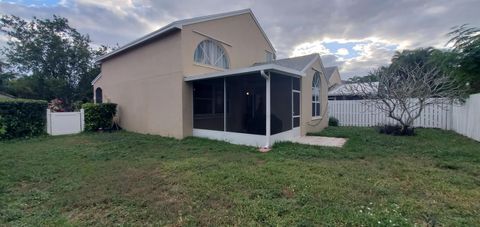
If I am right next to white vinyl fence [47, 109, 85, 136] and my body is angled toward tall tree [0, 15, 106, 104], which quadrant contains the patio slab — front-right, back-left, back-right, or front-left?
back-right

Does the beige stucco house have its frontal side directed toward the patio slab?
no

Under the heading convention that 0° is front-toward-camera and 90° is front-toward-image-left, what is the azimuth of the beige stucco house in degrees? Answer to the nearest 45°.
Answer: approximately 135°

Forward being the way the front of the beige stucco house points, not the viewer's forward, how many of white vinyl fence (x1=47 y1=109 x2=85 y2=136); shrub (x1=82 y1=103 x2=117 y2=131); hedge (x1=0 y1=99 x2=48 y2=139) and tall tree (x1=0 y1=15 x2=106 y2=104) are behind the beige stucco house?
0

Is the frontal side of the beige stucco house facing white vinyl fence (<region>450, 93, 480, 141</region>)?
no

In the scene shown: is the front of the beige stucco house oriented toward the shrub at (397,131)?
no

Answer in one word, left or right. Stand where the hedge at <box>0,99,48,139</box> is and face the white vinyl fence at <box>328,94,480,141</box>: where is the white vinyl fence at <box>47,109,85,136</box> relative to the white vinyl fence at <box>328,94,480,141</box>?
left

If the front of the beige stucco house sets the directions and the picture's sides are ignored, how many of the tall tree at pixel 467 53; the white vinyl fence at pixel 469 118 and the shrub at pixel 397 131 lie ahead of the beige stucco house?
0

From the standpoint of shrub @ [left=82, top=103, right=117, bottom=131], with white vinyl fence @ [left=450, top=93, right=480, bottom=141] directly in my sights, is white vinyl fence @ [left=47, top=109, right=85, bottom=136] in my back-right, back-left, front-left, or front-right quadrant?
back-right

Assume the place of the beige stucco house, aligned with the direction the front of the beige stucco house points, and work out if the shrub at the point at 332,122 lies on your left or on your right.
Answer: on your right

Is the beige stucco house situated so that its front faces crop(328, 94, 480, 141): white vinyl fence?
no
